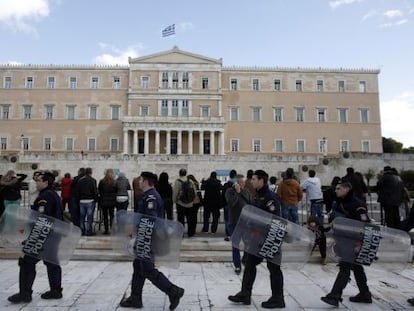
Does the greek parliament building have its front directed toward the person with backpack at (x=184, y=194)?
yes

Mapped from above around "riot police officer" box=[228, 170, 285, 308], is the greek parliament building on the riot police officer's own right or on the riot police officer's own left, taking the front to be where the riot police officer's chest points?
on the riot police officer's own right

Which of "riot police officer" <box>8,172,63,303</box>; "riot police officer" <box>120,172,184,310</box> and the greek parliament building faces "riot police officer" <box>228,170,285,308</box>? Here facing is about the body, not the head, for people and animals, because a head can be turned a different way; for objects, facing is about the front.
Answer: the greek parliament building

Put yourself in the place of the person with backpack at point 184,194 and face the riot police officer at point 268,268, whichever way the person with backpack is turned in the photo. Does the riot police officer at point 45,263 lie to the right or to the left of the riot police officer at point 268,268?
right

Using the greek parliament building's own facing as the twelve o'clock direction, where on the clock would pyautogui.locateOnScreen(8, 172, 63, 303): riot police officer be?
The riot police officer is roughly at 12 o'clock from the greek parliament building.

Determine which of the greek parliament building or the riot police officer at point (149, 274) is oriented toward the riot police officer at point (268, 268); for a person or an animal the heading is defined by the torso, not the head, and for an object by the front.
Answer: the greek parliament building
